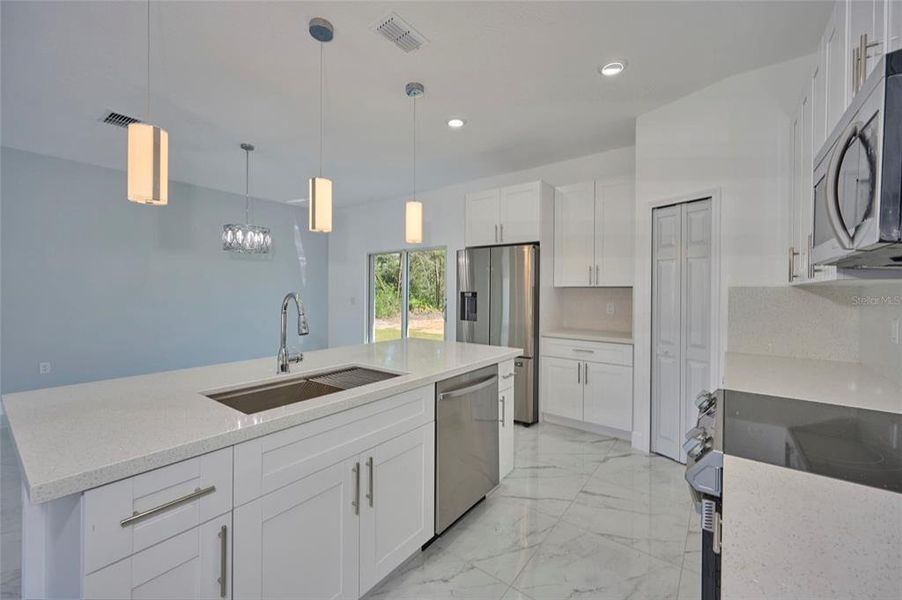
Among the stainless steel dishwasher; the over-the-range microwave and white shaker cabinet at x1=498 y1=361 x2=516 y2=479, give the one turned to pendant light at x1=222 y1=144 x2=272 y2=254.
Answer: the over-the-range microwave

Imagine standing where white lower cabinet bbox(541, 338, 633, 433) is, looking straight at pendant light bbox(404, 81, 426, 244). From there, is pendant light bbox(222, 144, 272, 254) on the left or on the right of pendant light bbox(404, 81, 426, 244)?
right

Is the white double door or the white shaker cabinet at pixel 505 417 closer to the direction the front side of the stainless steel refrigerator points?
the white shaker cabinet

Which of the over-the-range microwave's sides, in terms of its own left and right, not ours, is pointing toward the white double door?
right

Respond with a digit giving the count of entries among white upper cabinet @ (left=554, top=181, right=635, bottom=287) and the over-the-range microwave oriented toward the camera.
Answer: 1

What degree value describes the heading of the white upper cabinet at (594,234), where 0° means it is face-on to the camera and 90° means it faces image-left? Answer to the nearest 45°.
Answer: approximately 0°

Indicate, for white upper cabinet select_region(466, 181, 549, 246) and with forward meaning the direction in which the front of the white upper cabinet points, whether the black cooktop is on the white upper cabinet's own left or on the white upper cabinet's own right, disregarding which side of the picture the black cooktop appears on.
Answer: on the white upper cabinet's own left

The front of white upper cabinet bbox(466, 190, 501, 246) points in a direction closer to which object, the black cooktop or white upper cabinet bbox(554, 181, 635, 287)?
the black cooktop

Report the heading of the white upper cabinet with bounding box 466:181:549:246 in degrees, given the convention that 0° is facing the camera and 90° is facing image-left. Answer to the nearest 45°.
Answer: approximately 45°
